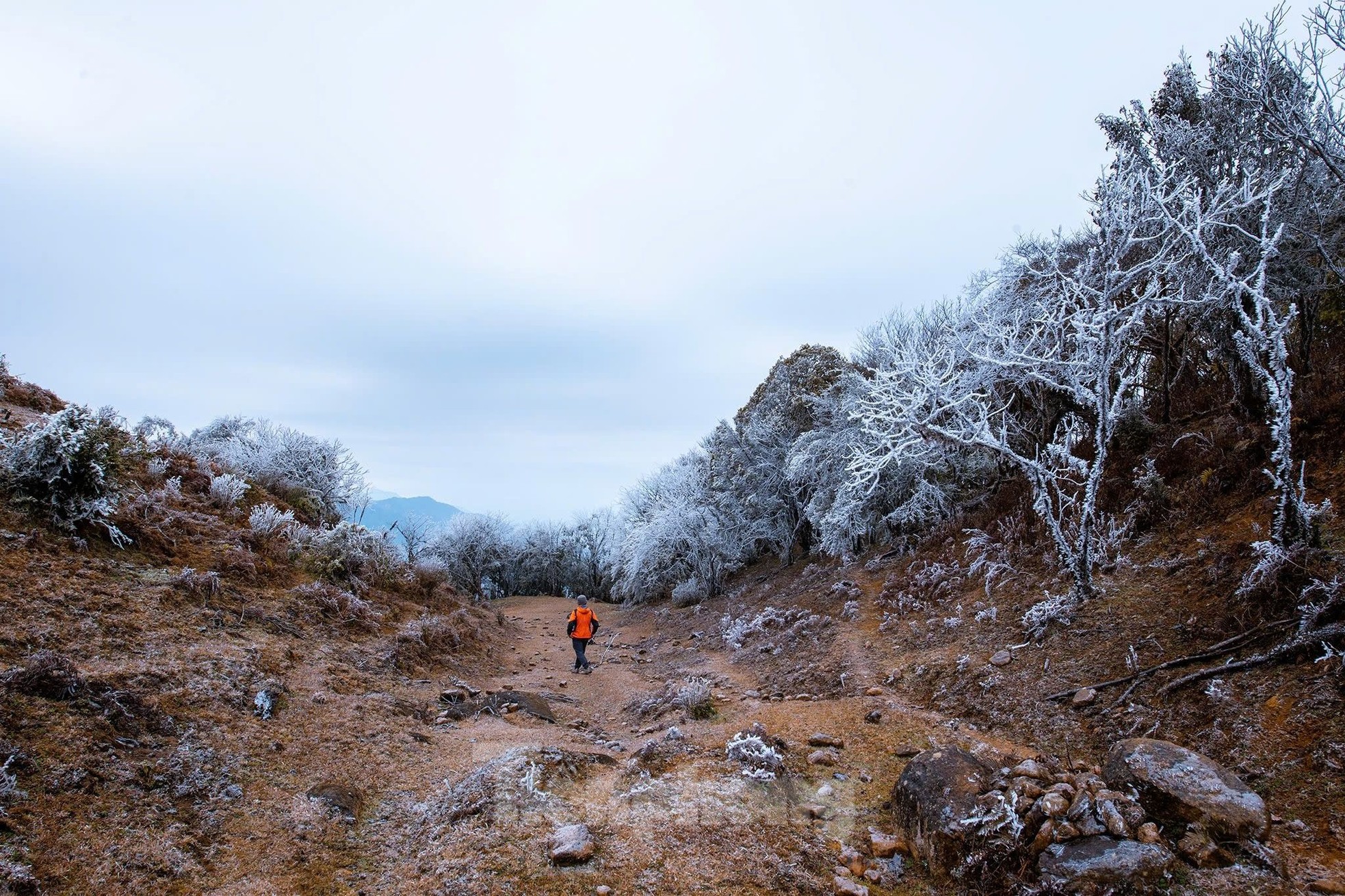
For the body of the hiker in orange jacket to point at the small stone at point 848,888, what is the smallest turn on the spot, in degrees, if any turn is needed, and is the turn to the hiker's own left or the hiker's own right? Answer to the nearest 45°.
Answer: approximately 180°

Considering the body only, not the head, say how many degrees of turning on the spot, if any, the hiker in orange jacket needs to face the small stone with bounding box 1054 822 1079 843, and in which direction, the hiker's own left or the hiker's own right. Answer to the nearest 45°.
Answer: approximately 180°

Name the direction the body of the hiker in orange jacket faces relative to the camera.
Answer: away from the camera

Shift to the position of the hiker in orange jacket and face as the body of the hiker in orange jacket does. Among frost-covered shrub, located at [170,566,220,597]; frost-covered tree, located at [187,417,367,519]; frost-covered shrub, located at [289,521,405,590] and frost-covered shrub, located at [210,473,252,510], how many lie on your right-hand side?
0

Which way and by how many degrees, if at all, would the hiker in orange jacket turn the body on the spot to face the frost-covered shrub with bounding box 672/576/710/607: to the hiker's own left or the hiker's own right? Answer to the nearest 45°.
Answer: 0° — they already face it

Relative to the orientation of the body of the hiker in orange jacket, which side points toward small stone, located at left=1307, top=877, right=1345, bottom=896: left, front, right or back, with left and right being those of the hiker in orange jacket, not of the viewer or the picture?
back

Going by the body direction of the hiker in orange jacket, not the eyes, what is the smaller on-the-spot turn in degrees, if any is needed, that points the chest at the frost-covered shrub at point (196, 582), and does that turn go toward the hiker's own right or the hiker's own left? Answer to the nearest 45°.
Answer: approximately 135° to the hiker's own left

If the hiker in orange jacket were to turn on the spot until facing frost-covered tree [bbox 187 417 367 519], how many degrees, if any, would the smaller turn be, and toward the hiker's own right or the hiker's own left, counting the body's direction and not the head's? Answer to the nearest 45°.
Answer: approximately 45° to the hiker's own left

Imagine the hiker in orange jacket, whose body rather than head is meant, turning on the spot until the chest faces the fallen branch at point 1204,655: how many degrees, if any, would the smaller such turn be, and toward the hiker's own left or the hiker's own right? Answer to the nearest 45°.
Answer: approximately 135° to the hiker's own right

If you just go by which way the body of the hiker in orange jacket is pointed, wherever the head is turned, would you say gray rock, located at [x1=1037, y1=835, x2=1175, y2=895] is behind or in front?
behind

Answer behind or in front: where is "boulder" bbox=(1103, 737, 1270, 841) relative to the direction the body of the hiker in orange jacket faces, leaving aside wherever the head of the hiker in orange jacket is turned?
behind

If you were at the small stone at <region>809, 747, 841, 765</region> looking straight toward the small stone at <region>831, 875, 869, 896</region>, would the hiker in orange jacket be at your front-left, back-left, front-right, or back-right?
back-right

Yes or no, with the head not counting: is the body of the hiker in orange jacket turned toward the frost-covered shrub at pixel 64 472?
no

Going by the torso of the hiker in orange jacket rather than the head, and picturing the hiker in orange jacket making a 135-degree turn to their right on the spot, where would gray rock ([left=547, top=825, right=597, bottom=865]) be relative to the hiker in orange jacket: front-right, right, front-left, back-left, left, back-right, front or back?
front-right

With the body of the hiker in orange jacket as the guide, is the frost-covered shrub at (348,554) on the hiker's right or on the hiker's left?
on the hiker's left

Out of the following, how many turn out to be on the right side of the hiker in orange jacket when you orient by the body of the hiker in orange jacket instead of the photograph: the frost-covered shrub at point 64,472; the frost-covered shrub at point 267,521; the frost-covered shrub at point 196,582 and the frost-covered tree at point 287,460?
0

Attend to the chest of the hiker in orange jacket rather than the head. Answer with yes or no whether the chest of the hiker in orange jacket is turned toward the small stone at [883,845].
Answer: no
